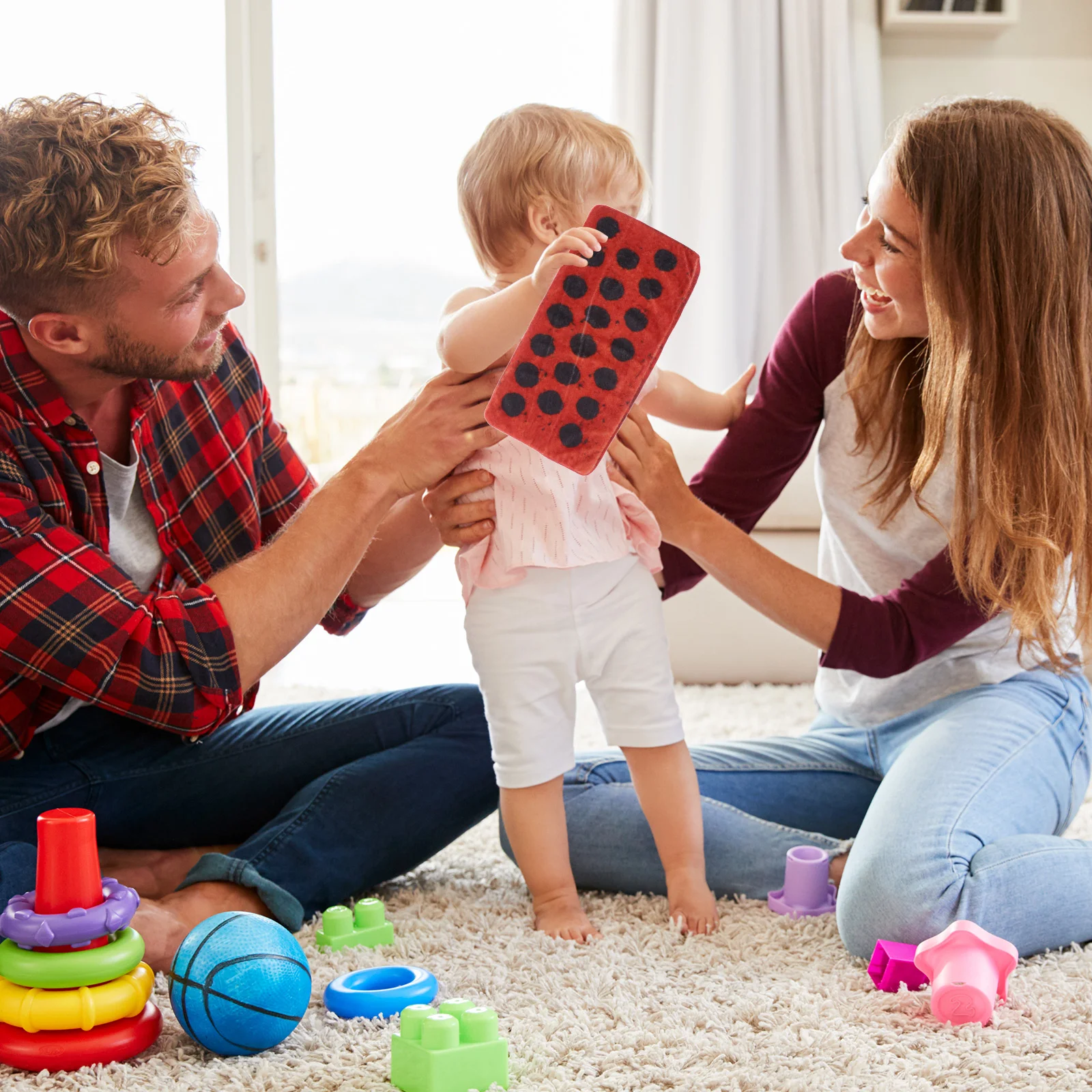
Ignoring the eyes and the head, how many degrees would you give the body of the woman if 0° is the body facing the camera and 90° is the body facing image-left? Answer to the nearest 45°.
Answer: approximately 45°

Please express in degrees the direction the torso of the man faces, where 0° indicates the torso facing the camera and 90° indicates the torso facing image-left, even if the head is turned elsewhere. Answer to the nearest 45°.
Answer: approximately 315°

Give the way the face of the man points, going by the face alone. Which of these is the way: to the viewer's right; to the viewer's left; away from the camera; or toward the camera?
to the viewer's right

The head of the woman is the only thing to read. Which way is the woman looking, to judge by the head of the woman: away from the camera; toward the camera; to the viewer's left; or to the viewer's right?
to the viewer's left
